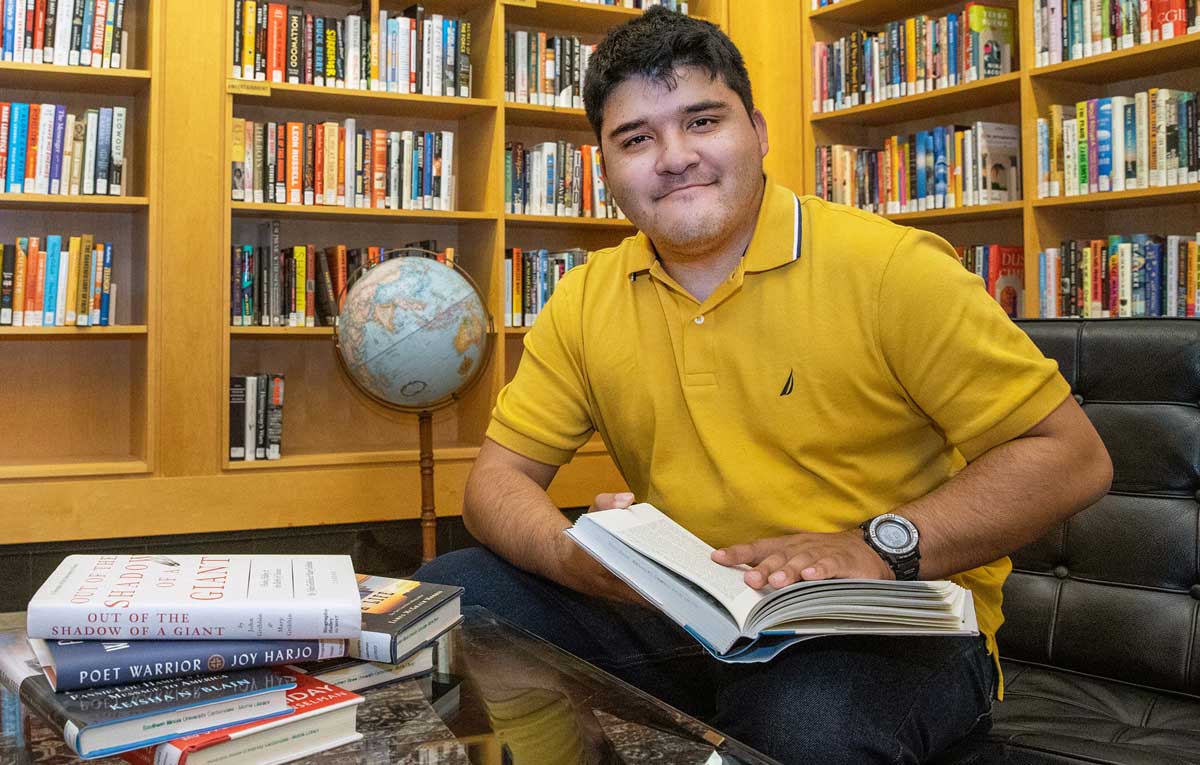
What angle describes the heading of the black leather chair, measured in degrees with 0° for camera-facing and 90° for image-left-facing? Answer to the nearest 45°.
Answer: approximately 45°

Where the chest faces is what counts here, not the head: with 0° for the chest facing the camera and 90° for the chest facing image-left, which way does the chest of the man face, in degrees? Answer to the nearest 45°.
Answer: approximately 45°

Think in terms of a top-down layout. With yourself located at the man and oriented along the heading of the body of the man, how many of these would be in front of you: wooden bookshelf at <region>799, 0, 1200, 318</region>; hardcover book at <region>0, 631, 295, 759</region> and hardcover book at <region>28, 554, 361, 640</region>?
2

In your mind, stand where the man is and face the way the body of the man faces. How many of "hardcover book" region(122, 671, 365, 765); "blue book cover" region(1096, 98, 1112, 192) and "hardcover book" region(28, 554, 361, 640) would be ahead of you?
2

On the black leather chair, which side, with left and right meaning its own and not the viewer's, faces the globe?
right

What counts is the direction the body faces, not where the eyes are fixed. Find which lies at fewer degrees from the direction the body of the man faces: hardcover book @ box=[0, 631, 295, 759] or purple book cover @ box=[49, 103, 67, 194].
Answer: the hardcover book

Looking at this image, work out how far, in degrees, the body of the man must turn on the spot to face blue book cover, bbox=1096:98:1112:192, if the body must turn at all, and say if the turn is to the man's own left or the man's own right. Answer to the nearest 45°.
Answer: approximately 180°
